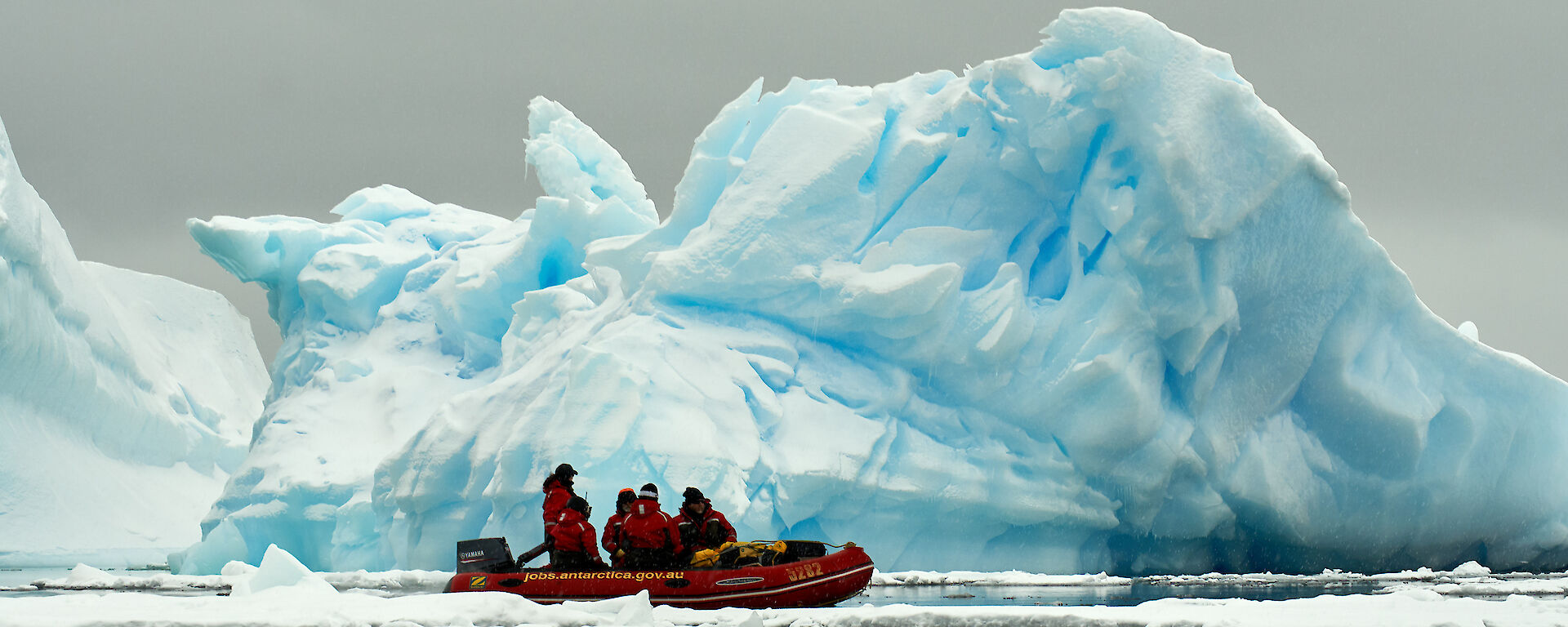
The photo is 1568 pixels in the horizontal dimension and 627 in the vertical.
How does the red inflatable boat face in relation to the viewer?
to the viewer's right

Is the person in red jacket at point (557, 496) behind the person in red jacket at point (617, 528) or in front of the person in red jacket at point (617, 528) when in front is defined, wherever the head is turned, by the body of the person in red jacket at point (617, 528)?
behind

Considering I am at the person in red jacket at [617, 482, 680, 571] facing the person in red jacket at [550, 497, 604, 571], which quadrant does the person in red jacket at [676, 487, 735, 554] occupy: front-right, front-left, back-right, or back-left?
back-right

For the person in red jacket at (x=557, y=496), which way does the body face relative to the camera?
to the viewer's right

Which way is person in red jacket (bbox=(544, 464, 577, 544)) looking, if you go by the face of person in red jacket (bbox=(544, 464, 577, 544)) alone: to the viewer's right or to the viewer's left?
to the viewer's right

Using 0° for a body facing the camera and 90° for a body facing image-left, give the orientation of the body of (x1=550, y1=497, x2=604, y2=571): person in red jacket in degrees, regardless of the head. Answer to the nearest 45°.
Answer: approximately 225°

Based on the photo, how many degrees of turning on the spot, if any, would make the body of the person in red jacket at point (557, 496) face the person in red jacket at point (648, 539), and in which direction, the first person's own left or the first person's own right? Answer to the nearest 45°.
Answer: approximately 45° to the first person's own right
